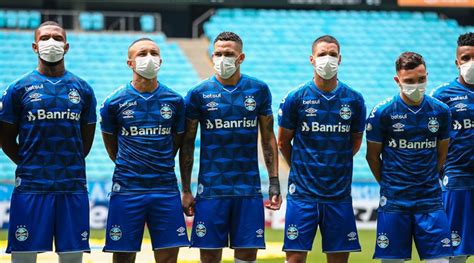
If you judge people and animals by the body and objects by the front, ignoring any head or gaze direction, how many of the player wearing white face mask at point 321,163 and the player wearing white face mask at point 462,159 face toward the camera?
2

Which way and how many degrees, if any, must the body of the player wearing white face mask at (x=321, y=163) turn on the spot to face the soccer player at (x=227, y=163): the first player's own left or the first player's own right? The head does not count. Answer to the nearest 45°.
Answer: approximately 90° to the first player's own right

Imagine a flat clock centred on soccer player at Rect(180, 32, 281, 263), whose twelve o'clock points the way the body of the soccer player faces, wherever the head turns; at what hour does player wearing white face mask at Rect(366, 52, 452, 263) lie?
The player wearing white face mask is roughly at 9 o'clock from the soccer player.

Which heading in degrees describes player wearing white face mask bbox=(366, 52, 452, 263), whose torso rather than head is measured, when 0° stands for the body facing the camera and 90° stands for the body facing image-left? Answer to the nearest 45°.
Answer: approximately 0°

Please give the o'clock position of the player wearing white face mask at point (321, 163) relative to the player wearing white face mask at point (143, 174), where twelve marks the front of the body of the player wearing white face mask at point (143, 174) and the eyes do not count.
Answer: the player wearing white face mask at point (321, 163) is roughly at 9 o'clock from the player wearing white face mask at point (143, 174).

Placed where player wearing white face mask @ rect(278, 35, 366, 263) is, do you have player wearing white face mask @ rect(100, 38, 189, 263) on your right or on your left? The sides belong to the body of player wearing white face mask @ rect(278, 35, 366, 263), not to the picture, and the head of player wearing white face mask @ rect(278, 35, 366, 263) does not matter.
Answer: on your right

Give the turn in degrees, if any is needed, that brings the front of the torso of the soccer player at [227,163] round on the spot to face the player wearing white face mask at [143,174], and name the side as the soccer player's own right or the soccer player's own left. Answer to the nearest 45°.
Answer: approximately 90° to the soccer player's own right

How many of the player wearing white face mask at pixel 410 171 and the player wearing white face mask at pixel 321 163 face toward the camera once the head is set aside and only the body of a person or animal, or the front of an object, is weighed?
2

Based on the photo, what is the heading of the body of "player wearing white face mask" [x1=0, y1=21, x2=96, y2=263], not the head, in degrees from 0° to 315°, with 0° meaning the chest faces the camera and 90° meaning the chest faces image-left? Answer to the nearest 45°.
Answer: approximately 0°
